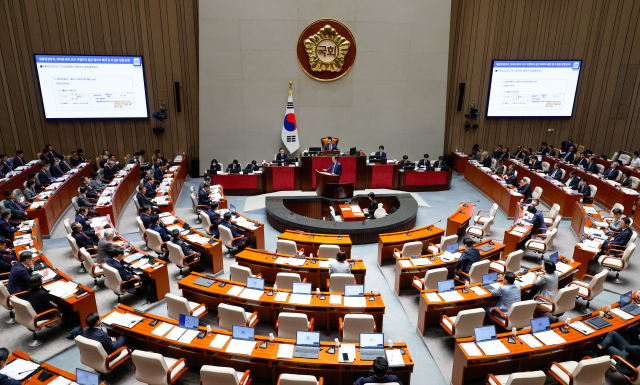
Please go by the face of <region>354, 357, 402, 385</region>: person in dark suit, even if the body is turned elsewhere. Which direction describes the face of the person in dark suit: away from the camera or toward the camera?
away from the camera

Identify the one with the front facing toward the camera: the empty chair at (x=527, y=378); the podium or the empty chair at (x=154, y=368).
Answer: the podium

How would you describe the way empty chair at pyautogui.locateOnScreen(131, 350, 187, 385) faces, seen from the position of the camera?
facing away from the viewer and to the right of the viewer

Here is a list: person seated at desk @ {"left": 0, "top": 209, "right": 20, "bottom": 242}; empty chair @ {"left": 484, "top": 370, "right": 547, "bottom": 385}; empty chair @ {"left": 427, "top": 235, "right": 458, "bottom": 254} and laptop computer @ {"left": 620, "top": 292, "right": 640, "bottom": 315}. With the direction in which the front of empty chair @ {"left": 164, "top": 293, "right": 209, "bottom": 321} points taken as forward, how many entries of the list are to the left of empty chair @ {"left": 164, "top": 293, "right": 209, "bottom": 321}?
1

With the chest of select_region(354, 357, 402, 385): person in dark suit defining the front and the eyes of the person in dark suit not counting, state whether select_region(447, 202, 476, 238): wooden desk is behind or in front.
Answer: in front

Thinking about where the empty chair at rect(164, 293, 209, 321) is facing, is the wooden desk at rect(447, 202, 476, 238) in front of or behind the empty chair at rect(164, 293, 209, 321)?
in front

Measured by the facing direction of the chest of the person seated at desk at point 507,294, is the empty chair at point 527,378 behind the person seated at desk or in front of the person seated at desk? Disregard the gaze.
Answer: behind

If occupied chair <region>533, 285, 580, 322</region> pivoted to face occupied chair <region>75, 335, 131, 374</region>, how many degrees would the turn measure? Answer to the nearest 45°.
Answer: approximately 90° to its left

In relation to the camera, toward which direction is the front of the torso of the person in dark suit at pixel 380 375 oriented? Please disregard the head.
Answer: away from the camera

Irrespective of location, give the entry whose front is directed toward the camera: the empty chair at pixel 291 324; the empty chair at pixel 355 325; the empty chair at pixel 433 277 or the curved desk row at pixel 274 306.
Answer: the curved desk row

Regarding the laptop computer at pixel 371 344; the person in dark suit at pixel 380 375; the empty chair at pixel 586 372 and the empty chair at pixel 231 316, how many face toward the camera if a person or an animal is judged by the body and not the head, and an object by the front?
1
